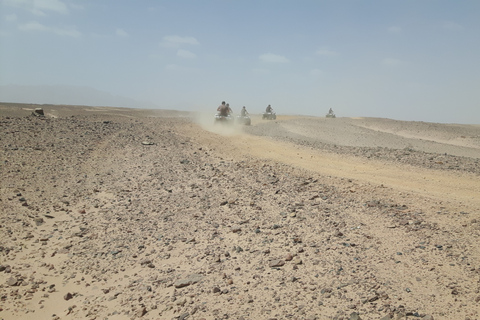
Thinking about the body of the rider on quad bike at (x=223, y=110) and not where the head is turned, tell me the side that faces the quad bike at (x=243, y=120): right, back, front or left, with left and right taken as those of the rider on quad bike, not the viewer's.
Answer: front
